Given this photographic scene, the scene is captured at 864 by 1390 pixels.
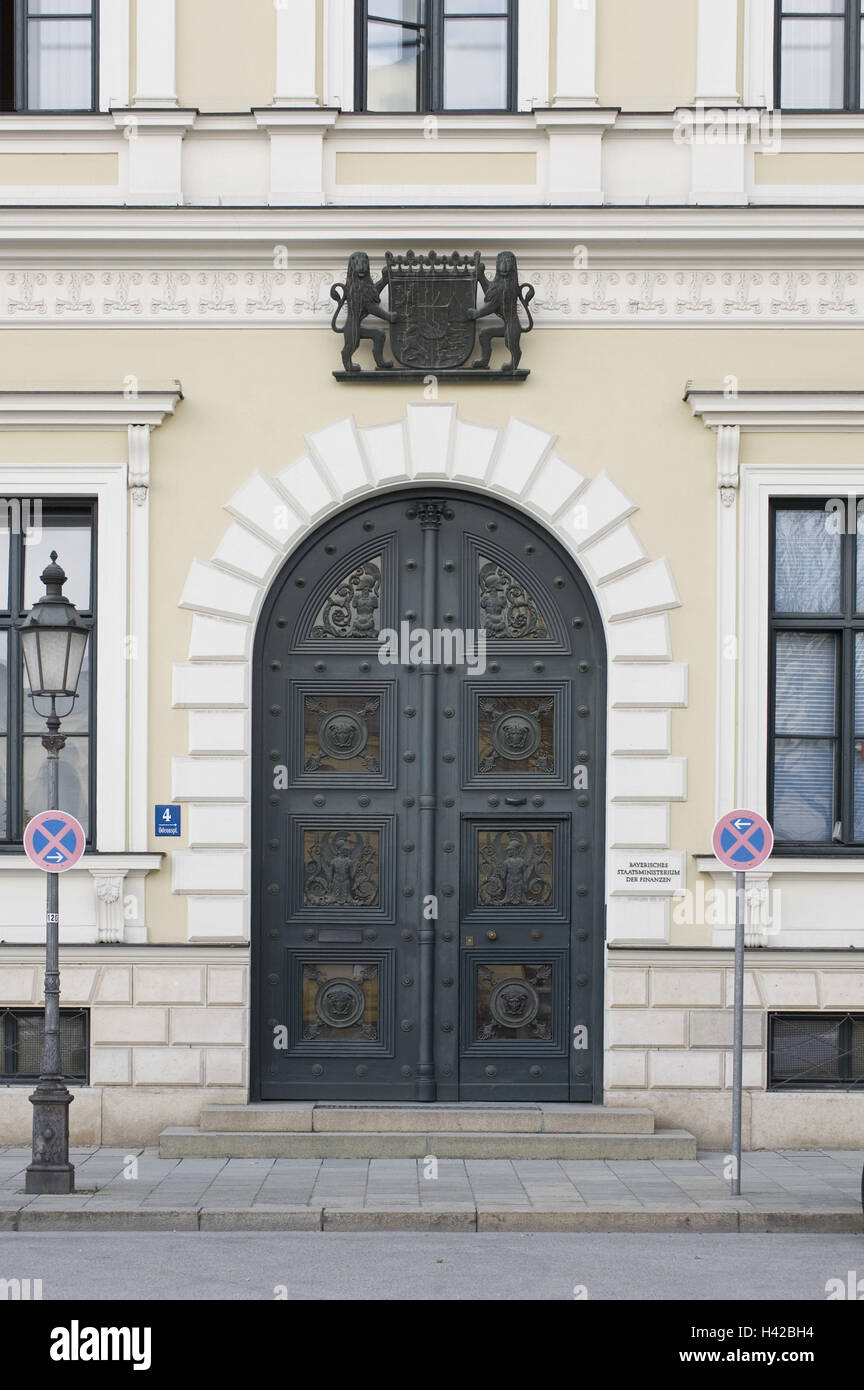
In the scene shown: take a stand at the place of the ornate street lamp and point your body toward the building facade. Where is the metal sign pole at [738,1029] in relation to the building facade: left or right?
right

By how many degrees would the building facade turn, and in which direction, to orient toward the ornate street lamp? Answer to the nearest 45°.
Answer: approximately 45° to its right

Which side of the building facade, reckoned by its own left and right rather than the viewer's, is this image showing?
front
